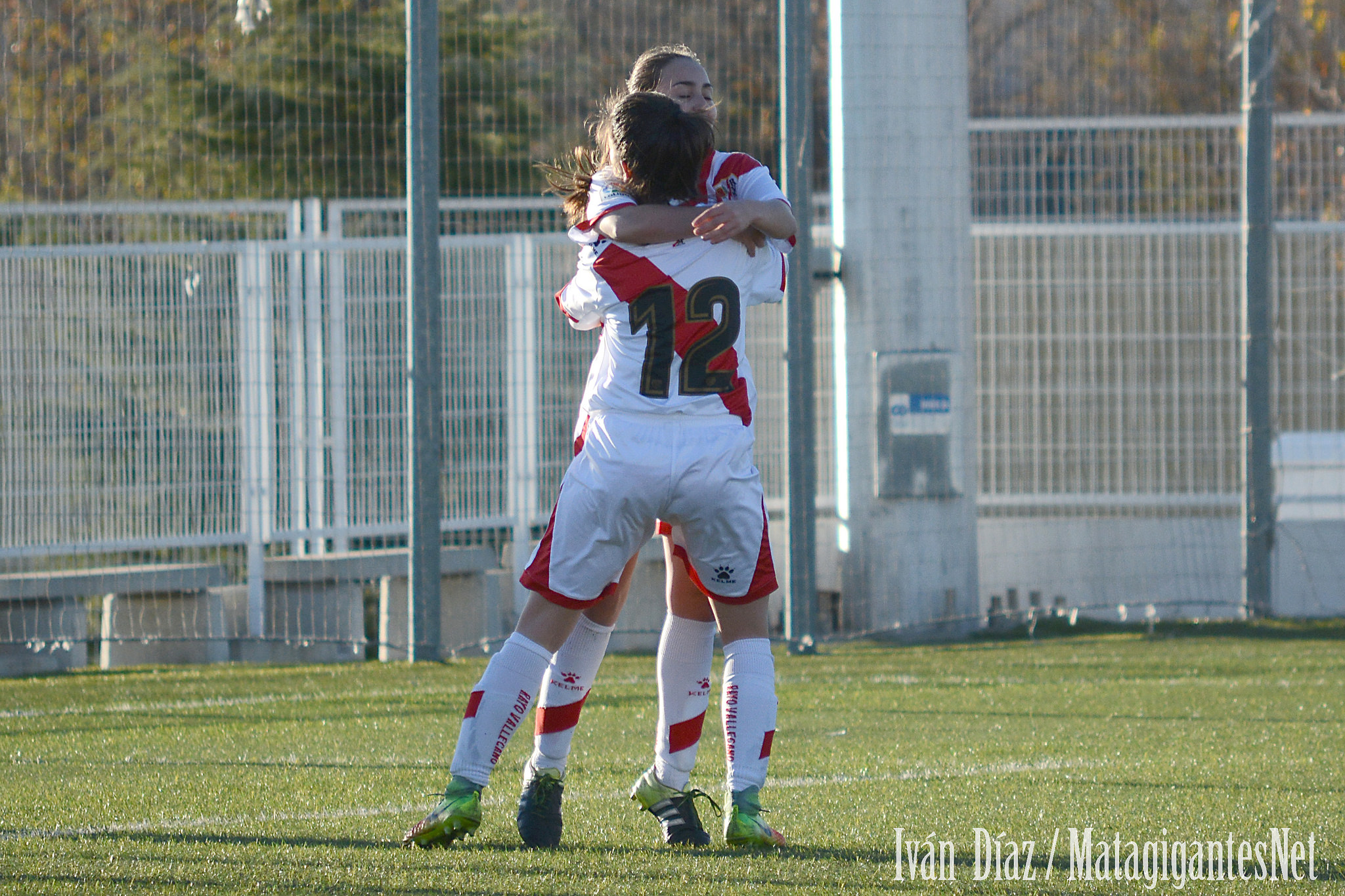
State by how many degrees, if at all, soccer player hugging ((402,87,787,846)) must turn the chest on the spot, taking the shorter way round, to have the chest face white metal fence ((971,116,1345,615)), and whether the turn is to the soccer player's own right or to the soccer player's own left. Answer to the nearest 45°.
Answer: approximately 45° to the soccer player's own right

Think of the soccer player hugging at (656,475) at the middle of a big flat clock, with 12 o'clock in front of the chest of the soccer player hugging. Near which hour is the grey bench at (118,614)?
The grey bench is roughly at 11 o'clock from the soccer player hugging.

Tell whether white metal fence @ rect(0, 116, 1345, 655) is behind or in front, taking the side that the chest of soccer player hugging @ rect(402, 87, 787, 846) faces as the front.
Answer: in front

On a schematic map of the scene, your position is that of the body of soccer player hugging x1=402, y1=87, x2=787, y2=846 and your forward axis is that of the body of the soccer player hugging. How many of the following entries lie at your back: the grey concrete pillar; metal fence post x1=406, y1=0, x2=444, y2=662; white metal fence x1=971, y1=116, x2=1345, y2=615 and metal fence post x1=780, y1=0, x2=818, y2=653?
0

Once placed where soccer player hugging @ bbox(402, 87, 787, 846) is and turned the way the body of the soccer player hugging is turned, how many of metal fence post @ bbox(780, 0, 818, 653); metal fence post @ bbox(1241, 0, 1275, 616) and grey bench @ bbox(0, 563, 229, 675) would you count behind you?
0

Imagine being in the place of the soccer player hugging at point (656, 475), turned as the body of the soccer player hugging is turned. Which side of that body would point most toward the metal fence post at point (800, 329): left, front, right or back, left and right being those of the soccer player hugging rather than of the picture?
front

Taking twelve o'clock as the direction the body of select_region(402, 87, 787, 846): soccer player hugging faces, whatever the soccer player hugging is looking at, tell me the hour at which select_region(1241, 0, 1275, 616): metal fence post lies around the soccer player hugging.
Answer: The metal fence post is roughly at 1 o'clock from the soccer player hugging.

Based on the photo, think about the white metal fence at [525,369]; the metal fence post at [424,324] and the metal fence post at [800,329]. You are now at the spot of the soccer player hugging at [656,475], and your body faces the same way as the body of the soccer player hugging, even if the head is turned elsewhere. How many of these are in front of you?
3

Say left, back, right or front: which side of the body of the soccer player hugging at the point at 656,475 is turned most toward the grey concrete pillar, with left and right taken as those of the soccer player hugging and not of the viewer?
front

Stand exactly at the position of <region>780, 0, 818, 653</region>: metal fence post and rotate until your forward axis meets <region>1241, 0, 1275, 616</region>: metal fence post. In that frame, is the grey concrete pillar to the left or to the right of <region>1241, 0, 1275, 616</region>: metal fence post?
left

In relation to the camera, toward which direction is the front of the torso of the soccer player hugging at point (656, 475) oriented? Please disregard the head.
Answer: away from the camera
